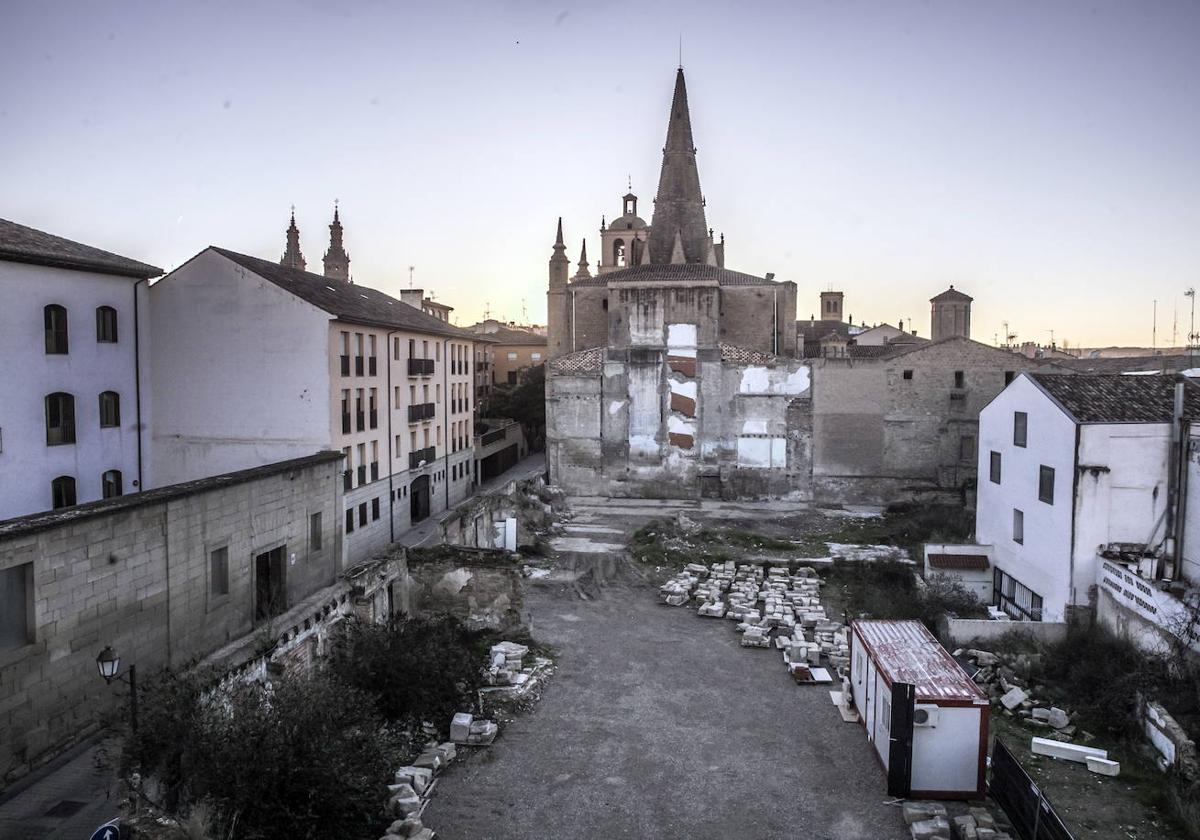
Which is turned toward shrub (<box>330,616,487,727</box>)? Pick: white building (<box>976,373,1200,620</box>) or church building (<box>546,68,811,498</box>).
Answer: the white building

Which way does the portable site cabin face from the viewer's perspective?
to the viewer's left

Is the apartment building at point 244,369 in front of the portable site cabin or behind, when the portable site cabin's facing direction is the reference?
in front

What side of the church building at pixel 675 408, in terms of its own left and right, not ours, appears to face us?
back

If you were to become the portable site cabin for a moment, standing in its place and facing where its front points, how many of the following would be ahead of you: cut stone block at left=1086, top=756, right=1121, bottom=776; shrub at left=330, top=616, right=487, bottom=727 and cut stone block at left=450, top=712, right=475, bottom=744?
2

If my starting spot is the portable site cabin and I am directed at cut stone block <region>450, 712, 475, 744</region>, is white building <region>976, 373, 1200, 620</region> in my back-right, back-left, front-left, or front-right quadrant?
back-right

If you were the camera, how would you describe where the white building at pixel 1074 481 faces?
facing the viewer and to the left of the viewer

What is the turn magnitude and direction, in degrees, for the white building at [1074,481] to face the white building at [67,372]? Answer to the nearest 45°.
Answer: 0° — it already faces it

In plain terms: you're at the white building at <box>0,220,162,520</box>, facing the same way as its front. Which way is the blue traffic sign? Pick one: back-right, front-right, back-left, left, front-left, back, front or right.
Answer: front-right

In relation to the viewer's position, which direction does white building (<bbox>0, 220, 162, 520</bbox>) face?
facing the viewer and to the right of the viewer

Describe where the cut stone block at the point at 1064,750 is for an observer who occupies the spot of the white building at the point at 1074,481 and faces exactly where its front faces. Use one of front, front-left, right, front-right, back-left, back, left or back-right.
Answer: front-left

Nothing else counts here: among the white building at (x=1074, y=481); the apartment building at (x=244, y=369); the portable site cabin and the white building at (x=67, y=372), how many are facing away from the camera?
0

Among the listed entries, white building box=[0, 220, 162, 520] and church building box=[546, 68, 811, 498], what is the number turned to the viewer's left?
0

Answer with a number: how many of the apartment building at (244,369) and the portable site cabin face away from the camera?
0

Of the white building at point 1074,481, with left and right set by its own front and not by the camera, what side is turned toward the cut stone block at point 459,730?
front

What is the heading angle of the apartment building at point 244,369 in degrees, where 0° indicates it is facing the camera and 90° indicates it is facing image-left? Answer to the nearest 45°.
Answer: approximately 315°

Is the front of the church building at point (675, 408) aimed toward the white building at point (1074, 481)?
no
